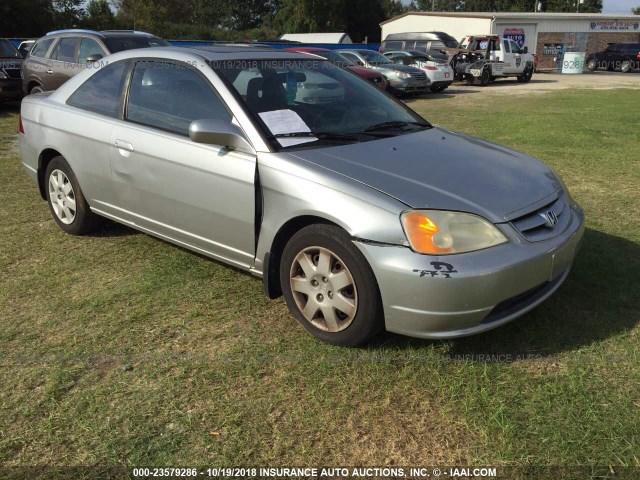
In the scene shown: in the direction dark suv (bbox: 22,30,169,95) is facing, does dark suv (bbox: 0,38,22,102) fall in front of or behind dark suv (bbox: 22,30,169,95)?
behind

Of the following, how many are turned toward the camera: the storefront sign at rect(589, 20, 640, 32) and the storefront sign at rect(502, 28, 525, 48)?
2

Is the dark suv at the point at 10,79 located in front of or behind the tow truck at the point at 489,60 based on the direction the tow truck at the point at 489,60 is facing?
behind

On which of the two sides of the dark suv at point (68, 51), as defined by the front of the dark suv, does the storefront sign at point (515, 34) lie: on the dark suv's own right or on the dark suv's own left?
on the dark suv's own left

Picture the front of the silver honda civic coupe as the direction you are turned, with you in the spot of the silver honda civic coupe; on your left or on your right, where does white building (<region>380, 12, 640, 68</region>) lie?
on your left
